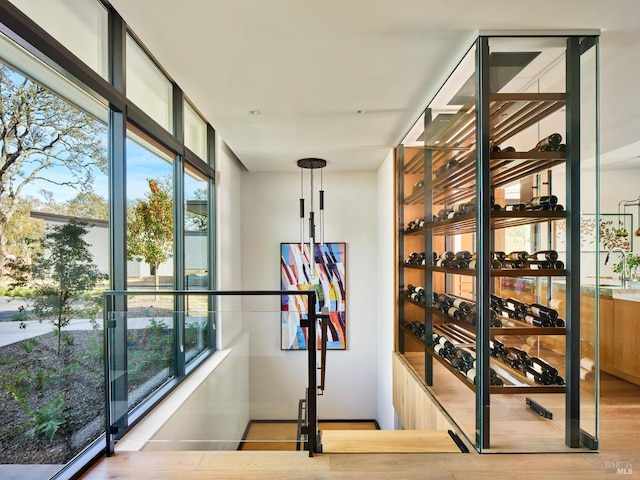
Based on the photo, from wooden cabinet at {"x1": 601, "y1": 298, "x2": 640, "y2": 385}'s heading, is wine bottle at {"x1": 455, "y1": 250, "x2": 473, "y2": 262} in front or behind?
in front

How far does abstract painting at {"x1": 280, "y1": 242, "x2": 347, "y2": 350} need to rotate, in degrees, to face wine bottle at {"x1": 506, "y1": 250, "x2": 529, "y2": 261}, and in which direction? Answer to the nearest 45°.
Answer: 0° — it already faces it

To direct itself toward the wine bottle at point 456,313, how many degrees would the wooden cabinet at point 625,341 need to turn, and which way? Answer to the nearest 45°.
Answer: approximately 45° to its left

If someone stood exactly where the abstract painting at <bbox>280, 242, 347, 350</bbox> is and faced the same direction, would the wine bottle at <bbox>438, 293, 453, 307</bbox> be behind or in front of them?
in front

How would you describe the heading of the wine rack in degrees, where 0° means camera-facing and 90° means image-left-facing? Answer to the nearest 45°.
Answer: approximately 90°

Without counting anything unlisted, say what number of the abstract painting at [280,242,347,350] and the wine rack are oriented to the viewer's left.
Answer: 1

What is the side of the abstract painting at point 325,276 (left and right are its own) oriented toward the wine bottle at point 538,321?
front

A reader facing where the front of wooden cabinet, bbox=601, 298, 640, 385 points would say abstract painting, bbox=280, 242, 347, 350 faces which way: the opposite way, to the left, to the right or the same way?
to the left

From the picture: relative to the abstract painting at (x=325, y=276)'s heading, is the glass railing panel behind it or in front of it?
in front
